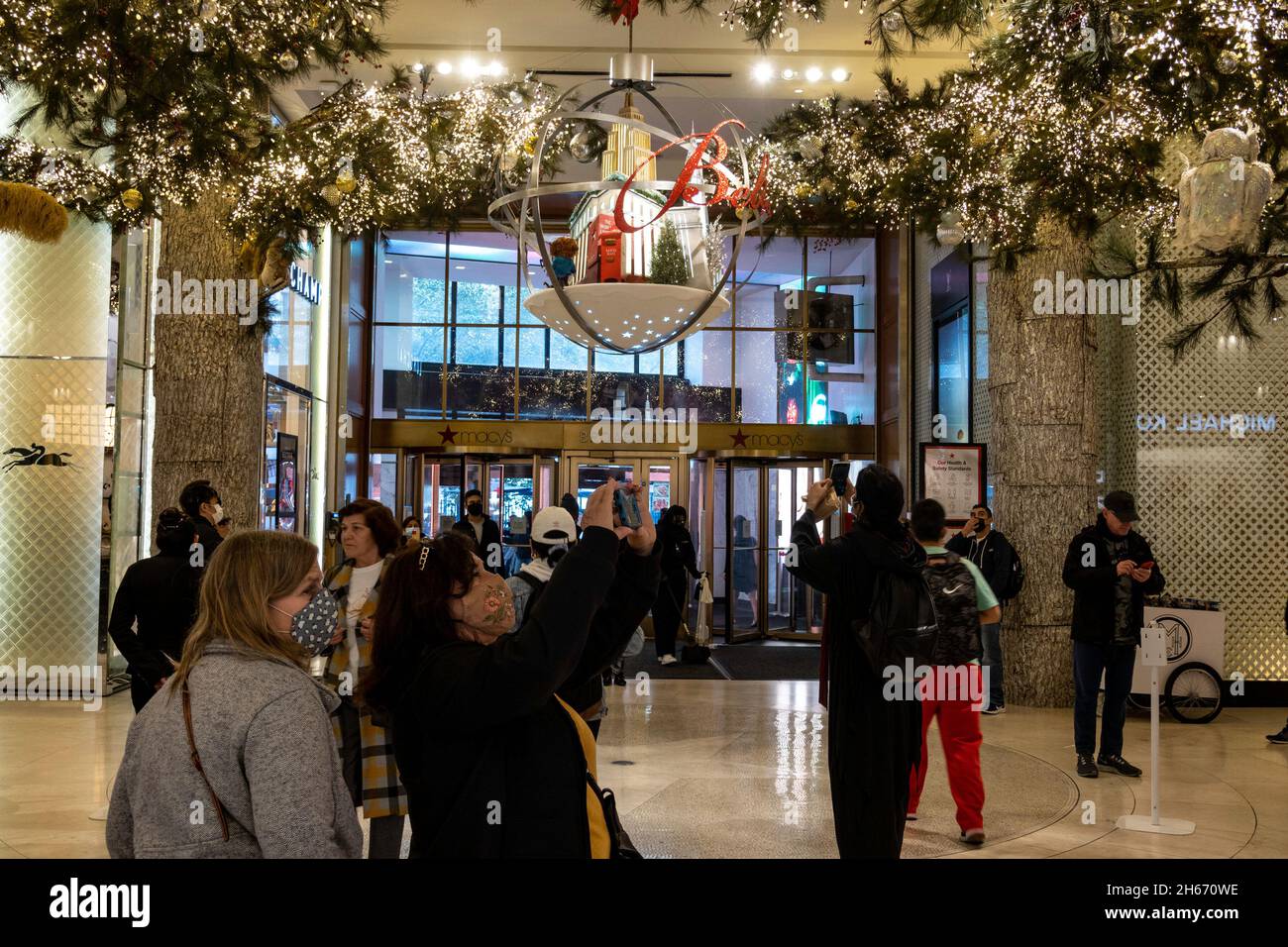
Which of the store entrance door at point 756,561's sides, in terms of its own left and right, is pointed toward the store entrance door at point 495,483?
right

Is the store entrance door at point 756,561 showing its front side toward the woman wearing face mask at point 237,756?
yes

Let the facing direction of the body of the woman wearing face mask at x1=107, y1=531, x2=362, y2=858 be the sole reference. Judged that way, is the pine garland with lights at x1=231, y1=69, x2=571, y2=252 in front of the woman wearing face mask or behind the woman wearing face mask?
in front

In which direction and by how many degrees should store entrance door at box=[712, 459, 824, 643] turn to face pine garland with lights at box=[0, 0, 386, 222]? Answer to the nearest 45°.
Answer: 0° — it already faces it

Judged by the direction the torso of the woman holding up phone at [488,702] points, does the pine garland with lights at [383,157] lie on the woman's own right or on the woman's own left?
on the woman's own left

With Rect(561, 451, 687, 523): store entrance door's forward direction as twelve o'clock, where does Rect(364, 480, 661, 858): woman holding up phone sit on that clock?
The woman holding up phone is roughly at 12 o'clock from the store entrance door.

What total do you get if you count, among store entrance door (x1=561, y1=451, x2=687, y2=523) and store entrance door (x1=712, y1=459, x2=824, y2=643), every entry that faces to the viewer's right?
0

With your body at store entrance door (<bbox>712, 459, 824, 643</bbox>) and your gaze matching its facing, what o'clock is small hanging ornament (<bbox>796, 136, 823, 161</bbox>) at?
The small hanging ornament is roughly at 12 o'clock from the store entrance door.

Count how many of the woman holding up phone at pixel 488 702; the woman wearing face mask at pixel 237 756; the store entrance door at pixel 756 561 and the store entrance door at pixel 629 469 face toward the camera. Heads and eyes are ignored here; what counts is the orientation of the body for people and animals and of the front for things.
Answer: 2
